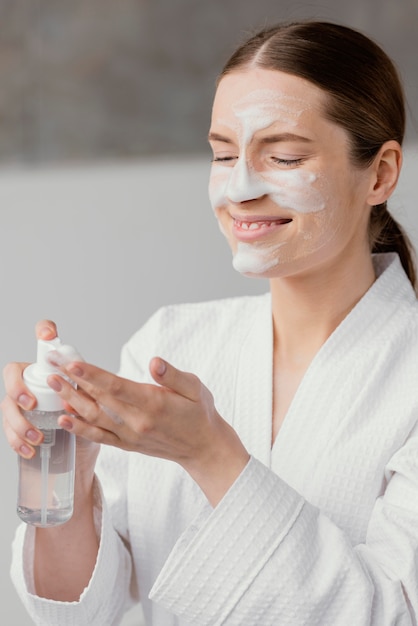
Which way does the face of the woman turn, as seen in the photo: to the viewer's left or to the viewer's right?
to the viewer's left
